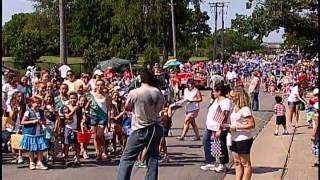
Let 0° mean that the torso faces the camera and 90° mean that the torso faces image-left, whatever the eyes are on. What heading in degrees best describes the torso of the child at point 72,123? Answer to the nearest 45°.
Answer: approximately 0°

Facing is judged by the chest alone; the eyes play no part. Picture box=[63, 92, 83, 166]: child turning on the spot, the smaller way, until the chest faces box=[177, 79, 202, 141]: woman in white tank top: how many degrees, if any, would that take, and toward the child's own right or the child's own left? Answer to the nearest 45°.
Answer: approximately 135° to the child's own left

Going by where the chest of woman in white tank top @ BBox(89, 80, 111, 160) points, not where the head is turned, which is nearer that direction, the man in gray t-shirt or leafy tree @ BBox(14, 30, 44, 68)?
the man in gray t-shirt

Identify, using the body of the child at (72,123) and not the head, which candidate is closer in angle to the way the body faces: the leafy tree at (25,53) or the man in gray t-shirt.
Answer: the man in gray t-shirt

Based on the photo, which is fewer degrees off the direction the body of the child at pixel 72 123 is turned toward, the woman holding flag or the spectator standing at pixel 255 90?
the woman holding flag

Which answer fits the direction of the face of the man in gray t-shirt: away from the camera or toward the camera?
away from the camera

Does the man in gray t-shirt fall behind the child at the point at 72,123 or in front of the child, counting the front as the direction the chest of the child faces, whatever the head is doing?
in front

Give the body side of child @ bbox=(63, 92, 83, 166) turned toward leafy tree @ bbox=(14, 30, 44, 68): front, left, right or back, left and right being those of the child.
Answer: back

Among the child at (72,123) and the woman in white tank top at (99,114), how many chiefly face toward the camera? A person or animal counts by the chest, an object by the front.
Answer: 2

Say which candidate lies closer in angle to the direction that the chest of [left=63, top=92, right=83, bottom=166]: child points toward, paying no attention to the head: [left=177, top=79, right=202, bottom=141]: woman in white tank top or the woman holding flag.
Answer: the woman holding flag

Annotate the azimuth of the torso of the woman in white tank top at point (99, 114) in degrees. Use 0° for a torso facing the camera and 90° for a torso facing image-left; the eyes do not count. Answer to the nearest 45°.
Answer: approximately 0°
